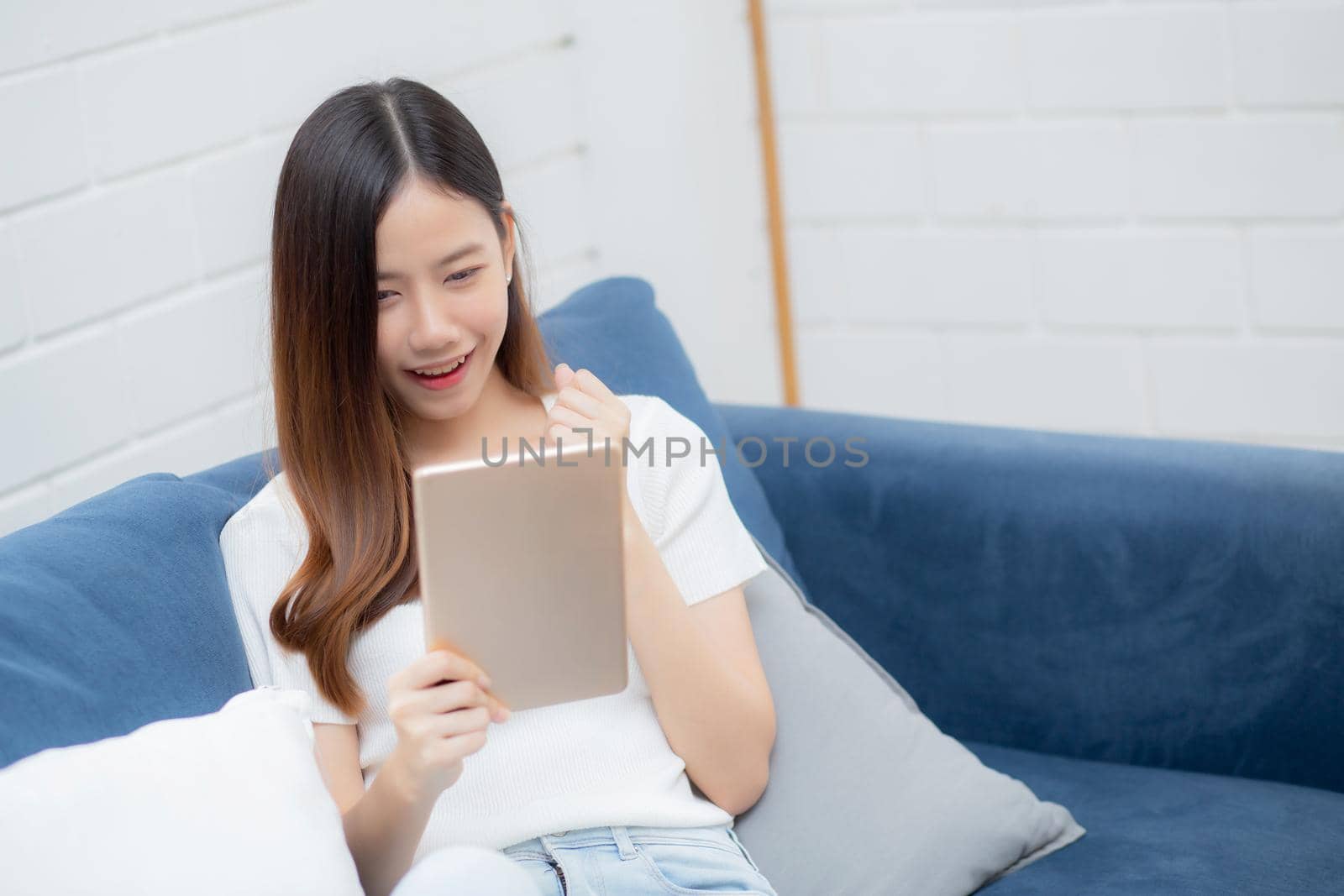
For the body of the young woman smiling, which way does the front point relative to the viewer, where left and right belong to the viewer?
facing the viewer
